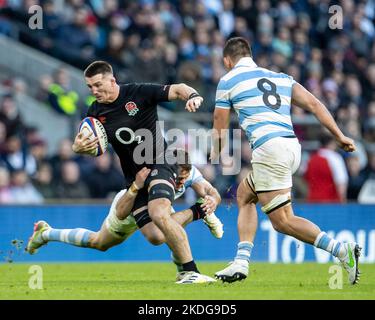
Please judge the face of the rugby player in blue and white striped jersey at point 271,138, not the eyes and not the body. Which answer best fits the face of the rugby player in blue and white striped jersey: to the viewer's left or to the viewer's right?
to the viewer's left

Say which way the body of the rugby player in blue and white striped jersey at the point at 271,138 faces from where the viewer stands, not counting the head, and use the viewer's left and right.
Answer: facing away from the viewer and to the left of the viewer

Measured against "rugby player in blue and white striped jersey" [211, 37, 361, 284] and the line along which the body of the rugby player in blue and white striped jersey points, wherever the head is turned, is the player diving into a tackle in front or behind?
in front
